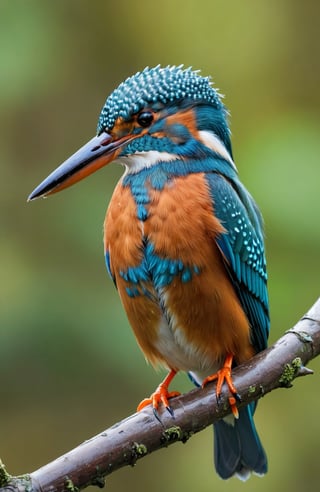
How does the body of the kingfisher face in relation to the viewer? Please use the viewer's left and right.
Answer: facing the viewer and to the left of the viewer
